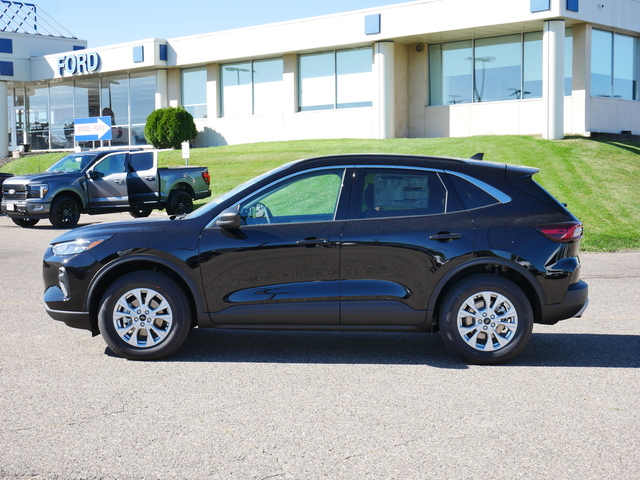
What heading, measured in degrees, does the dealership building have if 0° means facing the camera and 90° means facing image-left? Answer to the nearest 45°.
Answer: approximately 45°

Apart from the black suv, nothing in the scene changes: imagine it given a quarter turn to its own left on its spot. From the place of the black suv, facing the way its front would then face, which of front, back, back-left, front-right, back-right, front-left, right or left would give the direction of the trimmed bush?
back

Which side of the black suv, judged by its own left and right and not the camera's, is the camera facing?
left

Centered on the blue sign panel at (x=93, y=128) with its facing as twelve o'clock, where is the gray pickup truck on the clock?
The gray pickup truck is roughly at 12 o'clock from the blue sign panel.

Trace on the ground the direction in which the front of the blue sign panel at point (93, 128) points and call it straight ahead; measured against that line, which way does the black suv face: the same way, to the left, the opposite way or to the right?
to the right

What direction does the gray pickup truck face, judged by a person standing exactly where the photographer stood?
facing the viewer and to the left of the viewer

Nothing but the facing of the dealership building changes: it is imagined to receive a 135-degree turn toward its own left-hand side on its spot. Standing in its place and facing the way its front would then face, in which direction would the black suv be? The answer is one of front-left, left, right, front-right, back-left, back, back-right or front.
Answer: right

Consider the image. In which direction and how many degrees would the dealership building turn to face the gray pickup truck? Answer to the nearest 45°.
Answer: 0° — it already faces it

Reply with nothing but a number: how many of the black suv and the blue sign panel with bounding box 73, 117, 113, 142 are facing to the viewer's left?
1

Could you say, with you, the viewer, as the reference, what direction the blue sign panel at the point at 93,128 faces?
facing the viewer

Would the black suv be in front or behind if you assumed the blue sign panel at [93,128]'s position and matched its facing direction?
in front

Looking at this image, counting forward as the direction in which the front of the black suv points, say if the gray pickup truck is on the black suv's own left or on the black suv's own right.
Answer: on the black suv's own right

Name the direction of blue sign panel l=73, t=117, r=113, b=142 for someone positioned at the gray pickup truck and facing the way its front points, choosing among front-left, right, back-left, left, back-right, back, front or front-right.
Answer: back-right

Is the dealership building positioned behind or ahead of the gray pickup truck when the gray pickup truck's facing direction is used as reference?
behind
